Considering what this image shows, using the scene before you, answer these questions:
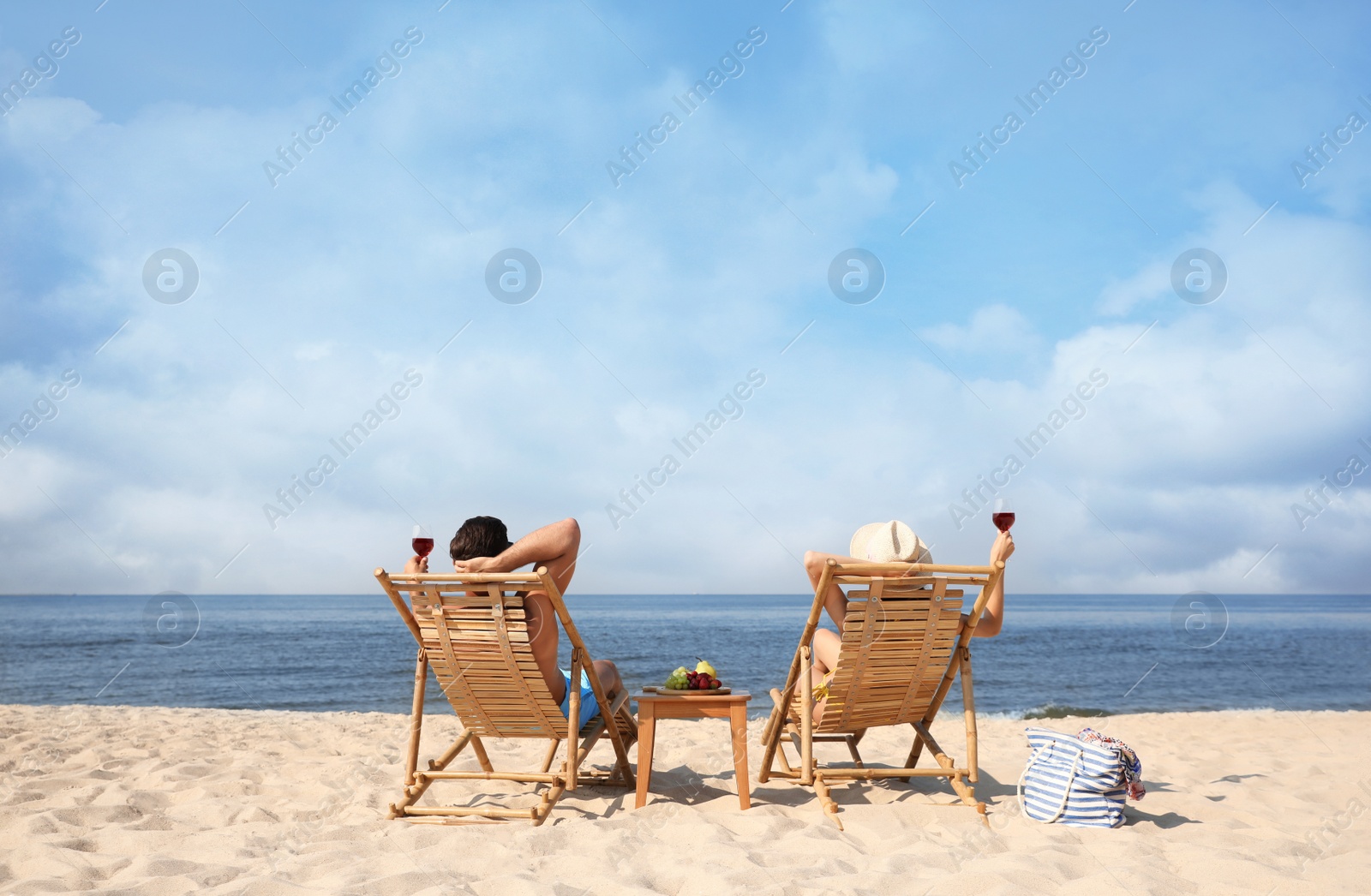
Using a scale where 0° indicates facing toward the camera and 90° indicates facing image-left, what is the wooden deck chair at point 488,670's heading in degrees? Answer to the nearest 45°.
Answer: approximately 225°

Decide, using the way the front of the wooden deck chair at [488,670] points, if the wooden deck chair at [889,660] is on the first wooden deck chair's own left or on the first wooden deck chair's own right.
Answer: on the first wooden deck chair's own right

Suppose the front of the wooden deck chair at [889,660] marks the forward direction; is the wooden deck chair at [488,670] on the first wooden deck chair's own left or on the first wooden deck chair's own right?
on the first wooden deck chair's own left

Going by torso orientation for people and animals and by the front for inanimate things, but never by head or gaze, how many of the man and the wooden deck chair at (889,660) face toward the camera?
0

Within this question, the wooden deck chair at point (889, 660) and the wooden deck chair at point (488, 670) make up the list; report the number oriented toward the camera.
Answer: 0

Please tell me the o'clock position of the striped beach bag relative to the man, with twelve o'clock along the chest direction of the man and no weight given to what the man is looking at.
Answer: The striped beach bag is roughly at 2 o'clock from the man.

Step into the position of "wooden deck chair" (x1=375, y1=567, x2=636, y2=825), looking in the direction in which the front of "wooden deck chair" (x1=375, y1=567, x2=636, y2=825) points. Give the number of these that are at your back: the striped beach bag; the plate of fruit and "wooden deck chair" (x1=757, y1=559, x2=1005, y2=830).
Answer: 0

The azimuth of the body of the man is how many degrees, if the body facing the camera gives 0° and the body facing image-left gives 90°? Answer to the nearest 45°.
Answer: approximately 225°

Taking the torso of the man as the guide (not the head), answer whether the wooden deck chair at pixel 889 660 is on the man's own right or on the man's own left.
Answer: on the man's own right

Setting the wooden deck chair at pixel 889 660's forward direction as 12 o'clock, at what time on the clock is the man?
The man is roughly at 10 o'clock from the wooden deck chair.

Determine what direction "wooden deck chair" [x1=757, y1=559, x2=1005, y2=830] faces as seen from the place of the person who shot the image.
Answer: facing away from the viewer and to the left of the viewer

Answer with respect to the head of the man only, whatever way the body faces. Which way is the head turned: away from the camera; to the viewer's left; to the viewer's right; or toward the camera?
away from the camera
